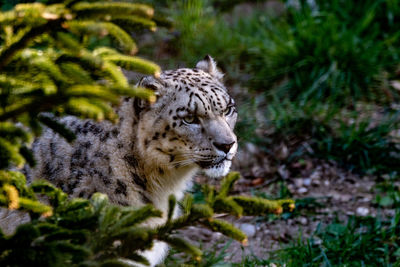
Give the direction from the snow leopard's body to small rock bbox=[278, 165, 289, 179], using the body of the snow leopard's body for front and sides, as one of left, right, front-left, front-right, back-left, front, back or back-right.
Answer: left

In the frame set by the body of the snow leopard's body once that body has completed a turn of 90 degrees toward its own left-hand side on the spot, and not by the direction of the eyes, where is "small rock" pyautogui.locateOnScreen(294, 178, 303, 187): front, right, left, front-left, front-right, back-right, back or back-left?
front

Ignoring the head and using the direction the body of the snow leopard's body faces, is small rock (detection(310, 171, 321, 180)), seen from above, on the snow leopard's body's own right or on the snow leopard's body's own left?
on the snow leopard's body's own left

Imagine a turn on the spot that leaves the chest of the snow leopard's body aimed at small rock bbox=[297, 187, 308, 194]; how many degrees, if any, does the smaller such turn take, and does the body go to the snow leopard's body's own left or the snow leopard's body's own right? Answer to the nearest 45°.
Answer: approximately 90° to the snow leopard's body's own left

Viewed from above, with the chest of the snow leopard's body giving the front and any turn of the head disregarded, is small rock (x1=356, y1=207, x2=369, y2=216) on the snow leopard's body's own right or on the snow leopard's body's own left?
on the snow leopard's body's own left

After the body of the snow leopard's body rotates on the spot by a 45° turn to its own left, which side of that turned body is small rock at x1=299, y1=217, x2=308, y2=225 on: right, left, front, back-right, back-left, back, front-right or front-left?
front-left

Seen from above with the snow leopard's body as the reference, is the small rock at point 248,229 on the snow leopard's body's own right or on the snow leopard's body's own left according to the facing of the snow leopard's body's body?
on the snow leopard's body's own left

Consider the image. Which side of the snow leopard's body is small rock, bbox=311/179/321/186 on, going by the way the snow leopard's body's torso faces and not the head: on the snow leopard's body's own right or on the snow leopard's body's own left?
on the snow leopard's body's own left

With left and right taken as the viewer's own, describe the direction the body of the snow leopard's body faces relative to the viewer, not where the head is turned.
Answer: facing the viewer and to the right of the viewer
